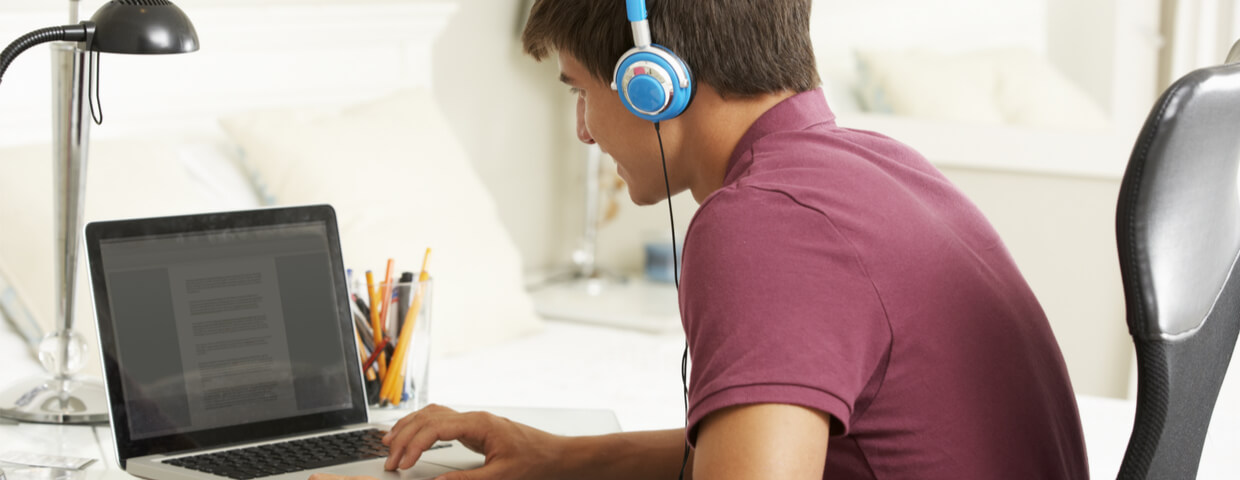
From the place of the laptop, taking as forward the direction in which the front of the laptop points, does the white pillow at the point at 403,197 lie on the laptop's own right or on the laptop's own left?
on the laptop's own left

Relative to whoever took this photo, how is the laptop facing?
facing the viewer and to the right of the viewer

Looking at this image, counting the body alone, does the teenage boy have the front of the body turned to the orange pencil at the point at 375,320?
yes

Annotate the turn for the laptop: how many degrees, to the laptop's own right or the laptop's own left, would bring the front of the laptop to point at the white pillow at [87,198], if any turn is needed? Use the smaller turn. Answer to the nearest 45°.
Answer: approximately 135° to the laptop's own left

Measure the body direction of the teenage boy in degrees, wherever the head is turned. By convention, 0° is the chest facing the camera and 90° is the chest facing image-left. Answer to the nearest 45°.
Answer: approximately 135°

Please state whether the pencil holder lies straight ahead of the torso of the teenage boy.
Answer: yes

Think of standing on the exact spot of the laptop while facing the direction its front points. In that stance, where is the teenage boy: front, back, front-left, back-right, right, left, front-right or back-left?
front

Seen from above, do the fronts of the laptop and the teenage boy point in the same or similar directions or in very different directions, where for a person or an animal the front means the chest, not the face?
very different directions

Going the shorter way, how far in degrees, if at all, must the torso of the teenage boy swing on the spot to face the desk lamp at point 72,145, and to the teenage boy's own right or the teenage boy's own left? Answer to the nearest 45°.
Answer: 0° — they already face it

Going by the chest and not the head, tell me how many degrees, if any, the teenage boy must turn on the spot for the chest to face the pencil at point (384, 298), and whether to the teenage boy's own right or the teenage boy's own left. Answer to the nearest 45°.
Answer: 0° — they already face it

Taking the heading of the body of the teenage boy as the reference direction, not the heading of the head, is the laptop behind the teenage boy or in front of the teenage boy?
in front

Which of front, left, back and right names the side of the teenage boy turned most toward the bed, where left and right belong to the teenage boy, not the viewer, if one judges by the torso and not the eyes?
front
